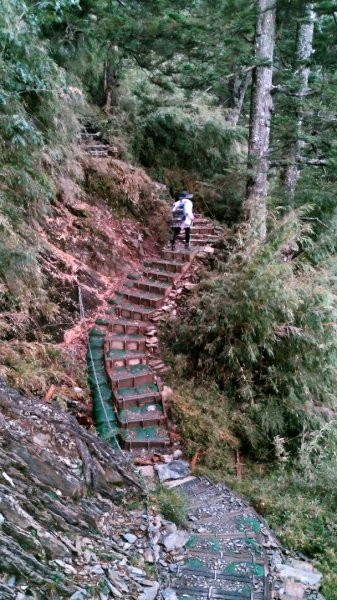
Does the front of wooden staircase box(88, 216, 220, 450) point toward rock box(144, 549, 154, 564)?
yes

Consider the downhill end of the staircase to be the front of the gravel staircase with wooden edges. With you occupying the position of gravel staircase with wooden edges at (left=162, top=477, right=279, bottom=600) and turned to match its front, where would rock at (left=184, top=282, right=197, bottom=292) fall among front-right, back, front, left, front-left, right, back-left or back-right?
back

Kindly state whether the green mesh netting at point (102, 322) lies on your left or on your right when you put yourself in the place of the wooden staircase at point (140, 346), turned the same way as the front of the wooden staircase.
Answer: on your right

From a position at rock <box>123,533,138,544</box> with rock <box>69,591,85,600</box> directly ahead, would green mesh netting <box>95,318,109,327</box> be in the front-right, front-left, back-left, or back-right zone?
back-right

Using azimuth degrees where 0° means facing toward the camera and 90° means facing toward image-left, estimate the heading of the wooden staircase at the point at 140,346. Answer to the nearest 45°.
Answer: approximately 0°

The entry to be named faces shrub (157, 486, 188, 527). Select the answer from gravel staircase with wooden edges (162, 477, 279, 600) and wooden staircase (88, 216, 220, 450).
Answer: wooden staircase (88, 216, 220, 450)

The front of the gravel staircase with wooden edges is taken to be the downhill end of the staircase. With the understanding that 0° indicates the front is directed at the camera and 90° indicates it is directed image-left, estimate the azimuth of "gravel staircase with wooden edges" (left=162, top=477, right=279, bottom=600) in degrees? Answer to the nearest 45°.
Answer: approximately 0°

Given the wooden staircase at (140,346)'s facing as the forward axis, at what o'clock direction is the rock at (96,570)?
The rock is roughly at 12 o'clock from the wooden staircase.

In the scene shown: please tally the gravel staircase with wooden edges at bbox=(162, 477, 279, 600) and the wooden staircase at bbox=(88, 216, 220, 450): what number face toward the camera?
2

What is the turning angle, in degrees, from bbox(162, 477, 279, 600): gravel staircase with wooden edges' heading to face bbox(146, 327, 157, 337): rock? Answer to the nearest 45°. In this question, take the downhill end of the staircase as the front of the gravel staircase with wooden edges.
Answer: approximately 180°
